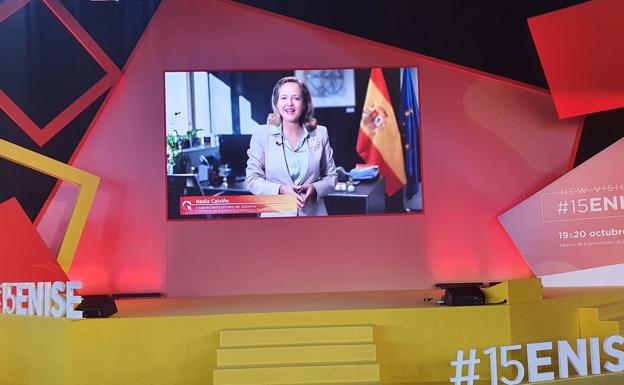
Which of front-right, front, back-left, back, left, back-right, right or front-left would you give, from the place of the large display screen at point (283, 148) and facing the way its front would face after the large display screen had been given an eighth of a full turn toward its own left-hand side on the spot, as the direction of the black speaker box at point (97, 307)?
right

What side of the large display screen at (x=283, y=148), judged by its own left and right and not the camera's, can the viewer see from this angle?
front

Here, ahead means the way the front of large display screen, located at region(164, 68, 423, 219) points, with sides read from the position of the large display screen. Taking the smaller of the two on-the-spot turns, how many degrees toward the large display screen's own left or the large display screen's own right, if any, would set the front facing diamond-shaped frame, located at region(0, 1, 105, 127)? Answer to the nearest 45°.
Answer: approximately 90° to the large display screen's own right

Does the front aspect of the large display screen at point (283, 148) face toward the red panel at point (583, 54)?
no

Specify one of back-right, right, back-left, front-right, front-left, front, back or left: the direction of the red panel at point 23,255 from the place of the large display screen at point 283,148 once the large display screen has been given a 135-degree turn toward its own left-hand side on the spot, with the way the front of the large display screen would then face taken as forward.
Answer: back-left

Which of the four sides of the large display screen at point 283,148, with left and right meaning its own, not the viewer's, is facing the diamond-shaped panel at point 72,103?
right

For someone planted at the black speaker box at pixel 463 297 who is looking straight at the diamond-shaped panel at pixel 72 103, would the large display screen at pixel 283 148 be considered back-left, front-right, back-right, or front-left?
front-right
